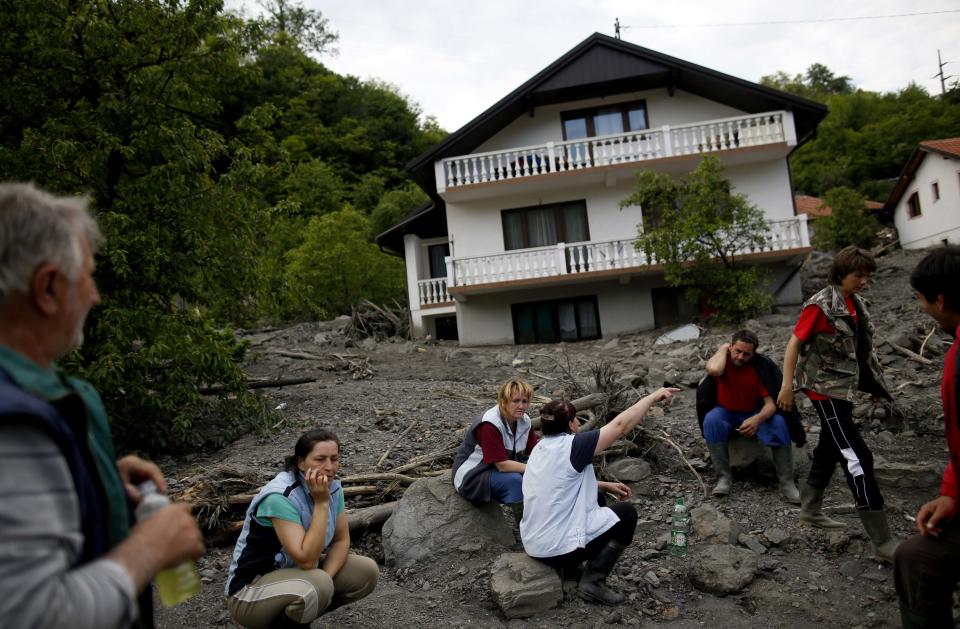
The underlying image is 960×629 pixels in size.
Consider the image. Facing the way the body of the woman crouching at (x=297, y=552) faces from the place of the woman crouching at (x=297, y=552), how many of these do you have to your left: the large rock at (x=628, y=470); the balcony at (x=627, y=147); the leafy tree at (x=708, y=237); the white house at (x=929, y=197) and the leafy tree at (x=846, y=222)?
5

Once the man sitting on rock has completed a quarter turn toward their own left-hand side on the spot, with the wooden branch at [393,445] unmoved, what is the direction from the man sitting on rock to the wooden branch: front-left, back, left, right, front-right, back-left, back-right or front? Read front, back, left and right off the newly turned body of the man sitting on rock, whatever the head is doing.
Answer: back

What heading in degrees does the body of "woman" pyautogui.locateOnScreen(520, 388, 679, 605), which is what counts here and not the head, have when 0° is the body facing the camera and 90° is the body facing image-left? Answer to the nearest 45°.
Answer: approximately 225°

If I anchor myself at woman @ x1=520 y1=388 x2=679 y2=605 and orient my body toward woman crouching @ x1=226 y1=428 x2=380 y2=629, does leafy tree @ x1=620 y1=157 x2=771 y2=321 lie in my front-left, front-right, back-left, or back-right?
back-right

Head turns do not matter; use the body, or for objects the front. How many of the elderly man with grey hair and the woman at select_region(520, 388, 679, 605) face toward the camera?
0

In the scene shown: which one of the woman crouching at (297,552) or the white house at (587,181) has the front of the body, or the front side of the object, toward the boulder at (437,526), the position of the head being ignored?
the white house

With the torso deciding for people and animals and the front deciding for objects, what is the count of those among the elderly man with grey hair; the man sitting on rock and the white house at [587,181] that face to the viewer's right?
1

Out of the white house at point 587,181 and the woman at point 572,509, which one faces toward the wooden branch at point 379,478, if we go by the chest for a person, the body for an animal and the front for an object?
the white house

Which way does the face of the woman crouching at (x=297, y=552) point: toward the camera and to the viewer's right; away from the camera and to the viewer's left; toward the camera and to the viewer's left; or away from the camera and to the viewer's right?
toward the camera and to the viewer's right

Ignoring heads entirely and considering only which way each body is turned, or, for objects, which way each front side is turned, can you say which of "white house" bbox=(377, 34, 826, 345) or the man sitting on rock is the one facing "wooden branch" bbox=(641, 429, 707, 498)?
the white house

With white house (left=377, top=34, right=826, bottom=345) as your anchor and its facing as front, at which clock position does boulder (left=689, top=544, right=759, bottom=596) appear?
The boulder is roughly at 12 o'clock from the white house.

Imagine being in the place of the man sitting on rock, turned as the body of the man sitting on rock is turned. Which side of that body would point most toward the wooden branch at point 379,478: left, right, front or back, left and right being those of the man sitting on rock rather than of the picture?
right

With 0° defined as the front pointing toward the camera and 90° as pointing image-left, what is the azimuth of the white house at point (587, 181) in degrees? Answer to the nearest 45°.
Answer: approximately 0°

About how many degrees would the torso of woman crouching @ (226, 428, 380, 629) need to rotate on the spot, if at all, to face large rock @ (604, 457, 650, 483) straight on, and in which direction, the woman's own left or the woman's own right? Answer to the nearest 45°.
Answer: approximately 90° to the woman's own left

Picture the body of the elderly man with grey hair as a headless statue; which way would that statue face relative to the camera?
to the viewer's right
